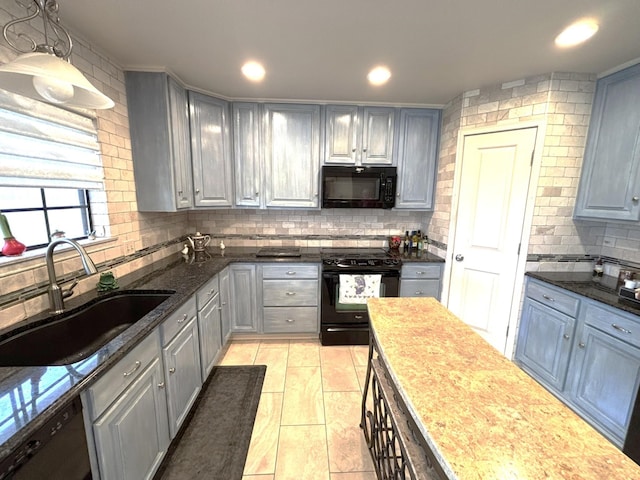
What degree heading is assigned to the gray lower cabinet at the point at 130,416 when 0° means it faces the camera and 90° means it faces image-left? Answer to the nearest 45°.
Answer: approximately 315°

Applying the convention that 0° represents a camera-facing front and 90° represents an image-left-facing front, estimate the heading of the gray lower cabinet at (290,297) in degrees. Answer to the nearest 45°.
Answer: approximately 0°

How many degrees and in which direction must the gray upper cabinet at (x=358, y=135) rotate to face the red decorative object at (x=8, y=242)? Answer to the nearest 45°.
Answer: approximately 45° to its right

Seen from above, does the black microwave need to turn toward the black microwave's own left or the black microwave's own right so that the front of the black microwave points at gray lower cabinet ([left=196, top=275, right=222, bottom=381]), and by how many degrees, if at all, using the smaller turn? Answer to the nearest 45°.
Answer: approximately 45° to the black microwave's own right

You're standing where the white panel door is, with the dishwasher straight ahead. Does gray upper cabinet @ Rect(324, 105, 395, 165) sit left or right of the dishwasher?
right

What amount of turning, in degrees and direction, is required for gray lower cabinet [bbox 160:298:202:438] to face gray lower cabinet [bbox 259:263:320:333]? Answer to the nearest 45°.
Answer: approximately 90° to its left

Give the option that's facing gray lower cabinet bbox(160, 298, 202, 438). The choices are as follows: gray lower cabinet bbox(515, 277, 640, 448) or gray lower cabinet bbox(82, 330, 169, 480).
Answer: gray lower cabinet bbox(515, 277, 640, 448)

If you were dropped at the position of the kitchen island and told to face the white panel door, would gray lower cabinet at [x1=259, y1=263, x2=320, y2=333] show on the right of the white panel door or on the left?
left
